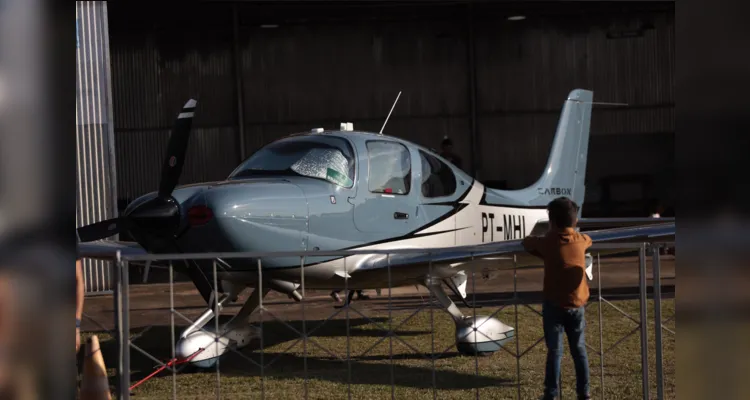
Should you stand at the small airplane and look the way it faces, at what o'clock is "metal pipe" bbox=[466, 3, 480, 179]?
The metal pipe is roughly at 5 o'clock from the small airplane.

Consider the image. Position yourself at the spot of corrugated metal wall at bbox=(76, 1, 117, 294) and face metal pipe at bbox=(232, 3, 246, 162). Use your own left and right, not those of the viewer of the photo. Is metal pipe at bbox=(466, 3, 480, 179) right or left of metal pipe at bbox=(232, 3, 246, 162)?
right

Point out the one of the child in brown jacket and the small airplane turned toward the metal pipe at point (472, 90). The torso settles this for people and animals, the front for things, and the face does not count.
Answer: the child in brown jacket

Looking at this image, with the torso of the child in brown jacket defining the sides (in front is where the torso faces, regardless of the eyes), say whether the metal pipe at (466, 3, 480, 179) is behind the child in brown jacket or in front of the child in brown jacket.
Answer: in front

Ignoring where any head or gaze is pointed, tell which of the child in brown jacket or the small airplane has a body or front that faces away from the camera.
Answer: the child in brown jacket

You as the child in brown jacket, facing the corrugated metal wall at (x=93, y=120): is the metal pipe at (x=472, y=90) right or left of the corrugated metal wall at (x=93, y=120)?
right

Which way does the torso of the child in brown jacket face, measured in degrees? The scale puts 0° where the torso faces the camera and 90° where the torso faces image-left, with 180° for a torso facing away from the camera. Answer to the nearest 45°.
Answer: approximately 180°

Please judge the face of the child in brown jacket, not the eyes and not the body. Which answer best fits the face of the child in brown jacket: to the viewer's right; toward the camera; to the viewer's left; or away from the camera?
away from the camera

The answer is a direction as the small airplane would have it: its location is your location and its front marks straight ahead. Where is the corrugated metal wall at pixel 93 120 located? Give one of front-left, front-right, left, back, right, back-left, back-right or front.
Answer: right

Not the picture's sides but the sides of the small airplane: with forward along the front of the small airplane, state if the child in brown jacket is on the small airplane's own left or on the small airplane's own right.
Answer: on the small airplane's own left

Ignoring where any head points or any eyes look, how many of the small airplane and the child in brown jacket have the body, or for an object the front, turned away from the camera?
1

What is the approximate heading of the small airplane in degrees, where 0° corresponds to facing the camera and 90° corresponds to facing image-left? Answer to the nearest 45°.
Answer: approximately 45°
